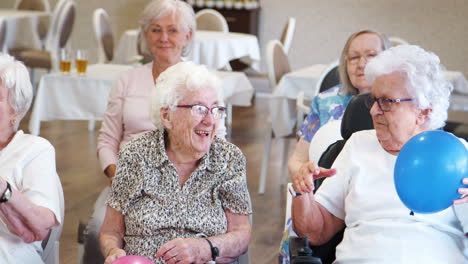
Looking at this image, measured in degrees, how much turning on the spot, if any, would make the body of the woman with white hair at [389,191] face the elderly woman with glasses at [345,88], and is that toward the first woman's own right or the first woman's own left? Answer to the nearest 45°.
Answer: approximately 135° to the first woman's own right

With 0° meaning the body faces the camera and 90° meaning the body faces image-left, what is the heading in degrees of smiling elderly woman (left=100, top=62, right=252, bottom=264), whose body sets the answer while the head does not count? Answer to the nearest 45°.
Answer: approximately 0°

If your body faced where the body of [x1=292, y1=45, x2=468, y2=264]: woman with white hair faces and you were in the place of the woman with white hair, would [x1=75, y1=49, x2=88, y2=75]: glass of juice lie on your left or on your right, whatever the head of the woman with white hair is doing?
on your right
